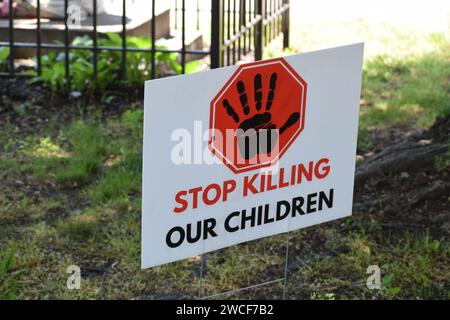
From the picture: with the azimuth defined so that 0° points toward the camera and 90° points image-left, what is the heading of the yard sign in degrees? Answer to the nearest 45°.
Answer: approximately 315°

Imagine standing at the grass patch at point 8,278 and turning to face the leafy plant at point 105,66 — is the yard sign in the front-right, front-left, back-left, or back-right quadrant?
back-right

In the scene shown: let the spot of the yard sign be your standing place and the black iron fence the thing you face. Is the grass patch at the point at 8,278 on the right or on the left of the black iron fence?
left

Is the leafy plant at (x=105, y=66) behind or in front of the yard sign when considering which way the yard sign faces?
behind

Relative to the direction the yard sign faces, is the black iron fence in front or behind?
behind
